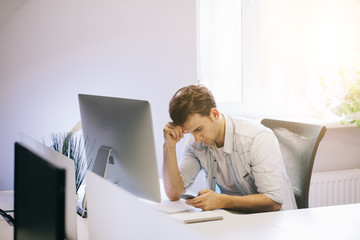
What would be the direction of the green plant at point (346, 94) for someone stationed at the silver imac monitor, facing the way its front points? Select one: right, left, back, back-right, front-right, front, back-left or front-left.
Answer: front

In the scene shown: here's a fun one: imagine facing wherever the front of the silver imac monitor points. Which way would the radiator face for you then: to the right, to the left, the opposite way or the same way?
the opposite way

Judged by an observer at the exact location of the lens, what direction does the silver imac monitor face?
facing away from the viewer and to the right of the viewer

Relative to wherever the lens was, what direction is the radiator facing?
facing the viewer

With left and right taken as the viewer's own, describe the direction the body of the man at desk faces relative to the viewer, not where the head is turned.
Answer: facing the viewer and to the left of the viewer

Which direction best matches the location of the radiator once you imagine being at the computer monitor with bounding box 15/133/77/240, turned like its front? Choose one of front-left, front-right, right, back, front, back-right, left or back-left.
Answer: back

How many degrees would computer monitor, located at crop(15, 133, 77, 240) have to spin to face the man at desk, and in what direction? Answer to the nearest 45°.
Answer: approximately 180°

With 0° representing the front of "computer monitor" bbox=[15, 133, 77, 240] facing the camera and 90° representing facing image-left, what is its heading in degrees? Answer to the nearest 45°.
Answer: approximately 45°

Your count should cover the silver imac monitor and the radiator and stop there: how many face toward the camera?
1

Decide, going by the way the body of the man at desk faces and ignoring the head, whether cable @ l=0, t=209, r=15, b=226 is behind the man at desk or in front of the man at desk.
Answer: in front

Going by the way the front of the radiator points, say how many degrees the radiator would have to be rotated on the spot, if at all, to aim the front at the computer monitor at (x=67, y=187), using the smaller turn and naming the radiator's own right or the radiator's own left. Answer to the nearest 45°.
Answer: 0° — it already faces it

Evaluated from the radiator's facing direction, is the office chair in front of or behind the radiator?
in front

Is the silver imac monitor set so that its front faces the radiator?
yes

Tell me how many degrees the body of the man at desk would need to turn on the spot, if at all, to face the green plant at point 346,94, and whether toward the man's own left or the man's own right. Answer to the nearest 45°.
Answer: approximately 180°
